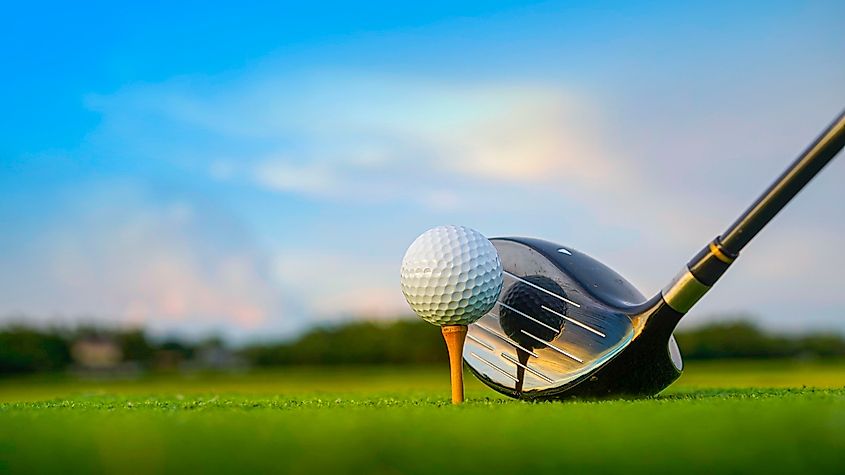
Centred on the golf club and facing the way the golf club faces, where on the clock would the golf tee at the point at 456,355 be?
The golf tee is roughly at 1 o'clock from the golf club.

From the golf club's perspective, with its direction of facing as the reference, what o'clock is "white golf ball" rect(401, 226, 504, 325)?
The white golf ball is roughly at 1 o'clock from the golf club.

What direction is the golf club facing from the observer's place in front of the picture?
facing the viewer and to the left of the viewer
